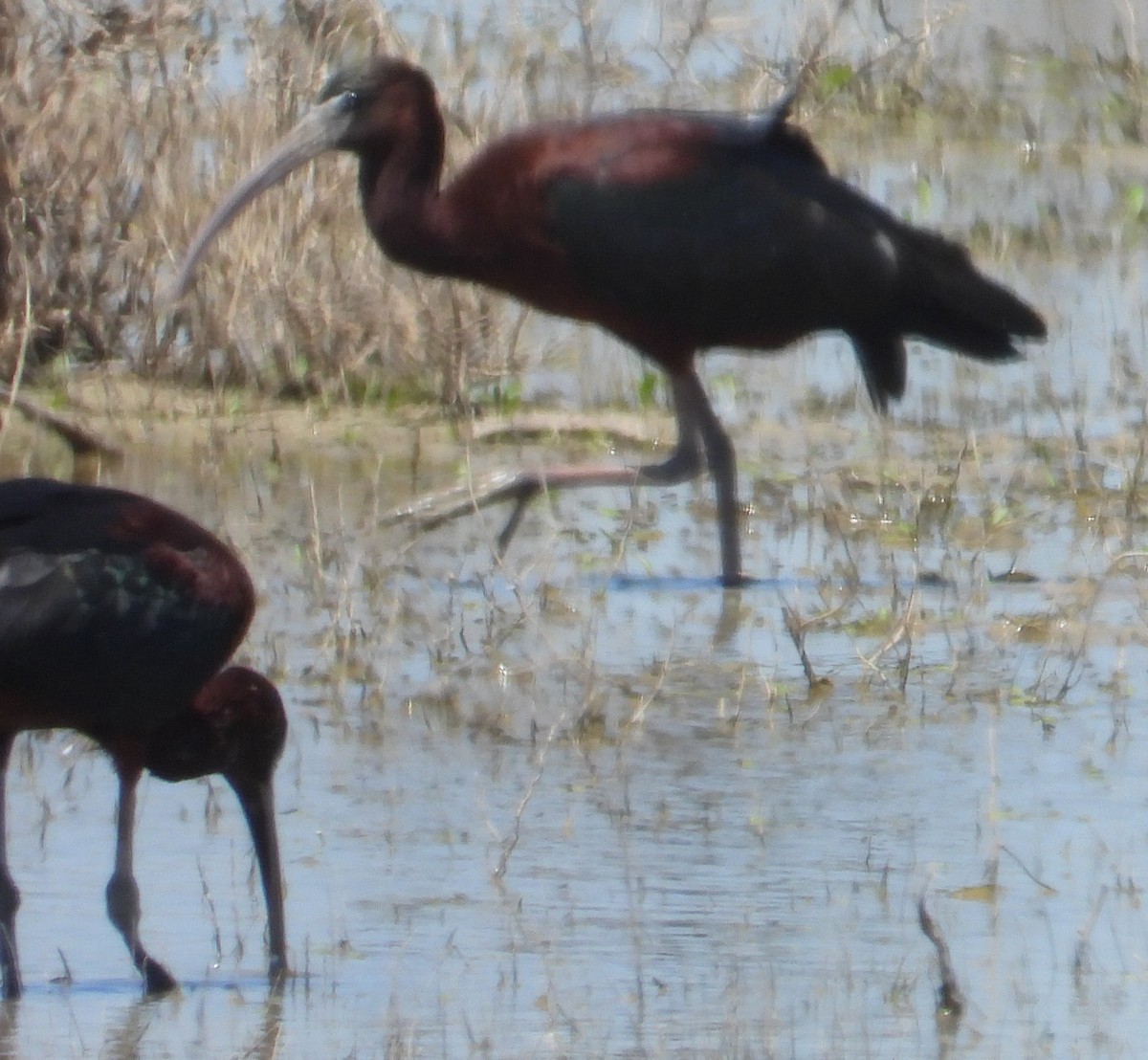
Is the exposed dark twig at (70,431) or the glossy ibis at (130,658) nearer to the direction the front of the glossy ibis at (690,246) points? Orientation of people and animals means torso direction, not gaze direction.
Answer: the exposed dark twig

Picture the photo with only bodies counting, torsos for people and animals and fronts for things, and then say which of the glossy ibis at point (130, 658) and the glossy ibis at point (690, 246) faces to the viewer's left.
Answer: the glossy ibis at point (690, 246)

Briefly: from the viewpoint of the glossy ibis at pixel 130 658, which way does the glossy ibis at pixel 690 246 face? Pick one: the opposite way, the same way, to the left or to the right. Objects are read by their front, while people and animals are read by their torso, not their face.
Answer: the opposite way

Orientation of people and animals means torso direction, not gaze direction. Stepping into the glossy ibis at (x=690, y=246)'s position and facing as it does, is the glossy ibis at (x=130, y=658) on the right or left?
on its left

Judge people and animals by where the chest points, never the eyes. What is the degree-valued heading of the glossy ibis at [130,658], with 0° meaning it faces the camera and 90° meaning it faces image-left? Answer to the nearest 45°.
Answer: approximately 270°

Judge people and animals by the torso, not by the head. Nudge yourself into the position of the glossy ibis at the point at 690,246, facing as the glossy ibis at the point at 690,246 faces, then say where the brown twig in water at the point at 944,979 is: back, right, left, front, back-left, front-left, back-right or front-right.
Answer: left

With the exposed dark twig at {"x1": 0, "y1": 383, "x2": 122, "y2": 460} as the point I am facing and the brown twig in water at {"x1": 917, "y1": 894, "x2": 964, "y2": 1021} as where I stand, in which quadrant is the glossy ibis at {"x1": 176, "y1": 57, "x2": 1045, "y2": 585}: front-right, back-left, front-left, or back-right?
front-right

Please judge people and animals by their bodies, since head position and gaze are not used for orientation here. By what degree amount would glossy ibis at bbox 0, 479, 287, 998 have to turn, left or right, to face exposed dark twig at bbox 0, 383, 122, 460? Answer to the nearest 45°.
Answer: approximately 90° to its left

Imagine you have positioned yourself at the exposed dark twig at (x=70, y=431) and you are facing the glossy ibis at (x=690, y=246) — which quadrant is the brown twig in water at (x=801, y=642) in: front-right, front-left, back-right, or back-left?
front-right

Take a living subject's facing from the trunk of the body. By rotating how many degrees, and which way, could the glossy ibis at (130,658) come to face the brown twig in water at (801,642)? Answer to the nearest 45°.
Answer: approximately 45° to its left

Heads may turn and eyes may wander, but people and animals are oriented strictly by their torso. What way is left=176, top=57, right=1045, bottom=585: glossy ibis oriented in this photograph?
to the viewer's left

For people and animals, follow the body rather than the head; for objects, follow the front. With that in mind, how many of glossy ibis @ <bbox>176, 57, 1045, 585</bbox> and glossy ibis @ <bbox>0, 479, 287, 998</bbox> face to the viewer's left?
1
